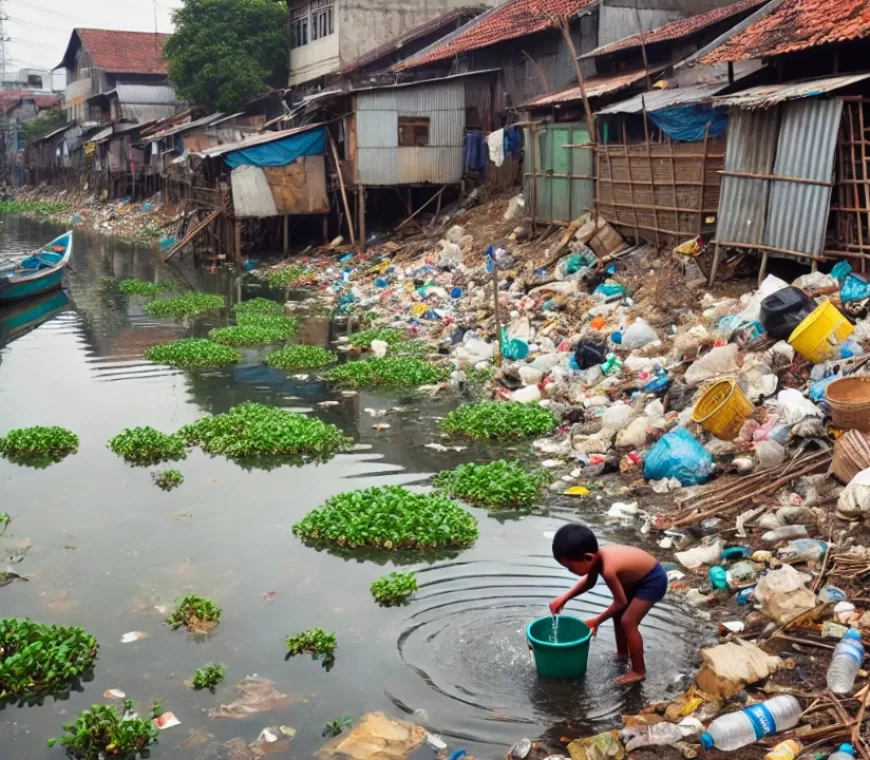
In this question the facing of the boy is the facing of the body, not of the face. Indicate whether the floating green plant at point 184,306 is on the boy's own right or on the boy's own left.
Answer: on the boy's own right

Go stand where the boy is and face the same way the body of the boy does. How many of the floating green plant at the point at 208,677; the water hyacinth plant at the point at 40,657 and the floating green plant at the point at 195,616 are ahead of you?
3

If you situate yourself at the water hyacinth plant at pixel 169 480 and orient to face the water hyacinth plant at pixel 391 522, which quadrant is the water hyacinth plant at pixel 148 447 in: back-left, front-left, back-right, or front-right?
back-left

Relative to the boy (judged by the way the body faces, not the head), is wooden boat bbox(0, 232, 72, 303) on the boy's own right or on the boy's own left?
on the boy's own right

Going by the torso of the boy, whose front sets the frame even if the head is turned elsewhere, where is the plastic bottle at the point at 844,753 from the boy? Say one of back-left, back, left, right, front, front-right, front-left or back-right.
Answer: back-left

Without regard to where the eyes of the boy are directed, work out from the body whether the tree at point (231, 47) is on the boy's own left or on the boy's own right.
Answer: on the boy's own right

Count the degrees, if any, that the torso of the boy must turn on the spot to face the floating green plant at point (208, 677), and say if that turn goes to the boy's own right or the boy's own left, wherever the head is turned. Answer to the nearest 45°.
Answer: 0° — they already face it

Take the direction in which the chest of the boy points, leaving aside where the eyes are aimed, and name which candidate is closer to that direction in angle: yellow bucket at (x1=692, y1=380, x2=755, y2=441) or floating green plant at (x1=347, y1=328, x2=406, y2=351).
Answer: the floating green plant

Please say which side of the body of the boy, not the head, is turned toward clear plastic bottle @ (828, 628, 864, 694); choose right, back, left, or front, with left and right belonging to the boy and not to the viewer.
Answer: back

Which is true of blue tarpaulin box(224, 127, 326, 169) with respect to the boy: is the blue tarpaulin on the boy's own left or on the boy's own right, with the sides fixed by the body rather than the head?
on the boy's own right

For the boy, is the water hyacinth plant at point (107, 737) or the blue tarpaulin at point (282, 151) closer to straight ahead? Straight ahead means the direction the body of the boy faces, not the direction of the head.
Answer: the water hyacinth plant

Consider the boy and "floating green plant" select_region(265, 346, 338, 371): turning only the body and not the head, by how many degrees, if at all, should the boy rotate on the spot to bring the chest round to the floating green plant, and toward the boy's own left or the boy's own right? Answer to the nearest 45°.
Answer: approximately 45° to the boy's own right

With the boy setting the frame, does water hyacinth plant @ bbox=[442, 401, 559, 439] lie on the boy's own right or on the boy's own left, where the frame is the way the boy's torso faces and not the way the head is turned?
on the boy's own right

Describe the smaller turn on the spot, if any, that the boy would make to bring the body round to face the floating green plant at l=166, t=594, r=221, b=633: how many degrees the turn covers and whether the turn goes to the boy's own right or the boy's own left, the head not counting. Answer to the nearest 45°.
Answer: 0° — they already face it

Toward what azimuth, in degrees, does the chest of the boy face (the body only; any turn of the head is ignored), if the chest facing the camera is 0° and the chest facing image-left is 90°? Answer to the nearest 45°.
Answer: approximately 90°

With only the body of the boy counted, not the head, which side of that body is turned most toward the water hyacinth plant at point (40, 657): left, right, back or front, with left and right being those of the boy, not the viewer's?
front

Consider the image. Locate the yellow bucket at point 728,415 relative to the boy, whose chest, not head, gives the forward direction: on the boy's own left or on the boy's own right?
on the boy's own right

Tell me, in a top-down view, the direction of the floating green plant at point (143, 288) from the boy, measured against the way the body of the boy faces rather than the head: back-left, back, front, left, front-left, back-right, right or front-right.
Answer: front-right
